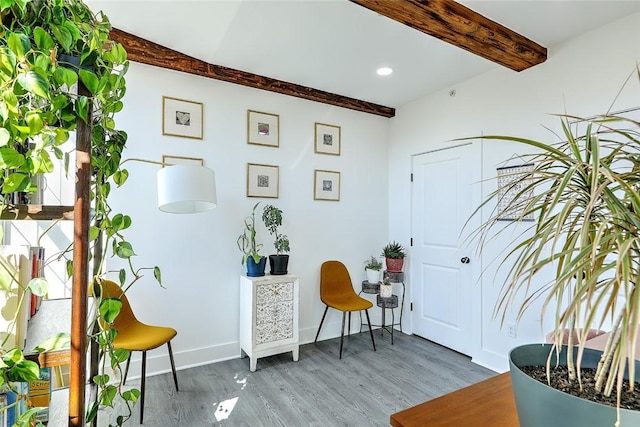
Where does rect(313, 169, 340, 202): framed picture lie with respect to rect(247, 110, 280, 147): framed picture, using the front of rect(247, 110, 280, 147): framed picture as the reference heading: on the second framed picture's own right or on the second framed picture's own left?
on the second framed picture's own left

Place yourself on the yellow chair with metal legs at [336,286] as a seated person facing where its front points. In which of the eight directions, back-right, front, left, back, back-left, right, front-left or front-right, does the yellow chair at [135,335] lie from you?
right

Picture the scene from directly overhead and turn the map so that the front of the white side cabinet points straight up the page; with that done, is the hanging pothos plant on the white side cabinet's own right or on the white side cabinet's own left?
on the white side cabinet's own right

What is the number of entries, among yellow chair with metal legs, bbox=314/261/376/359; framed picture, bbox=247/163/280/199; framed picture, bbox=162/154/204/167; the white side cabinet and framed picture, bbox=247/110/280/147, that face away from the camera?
0

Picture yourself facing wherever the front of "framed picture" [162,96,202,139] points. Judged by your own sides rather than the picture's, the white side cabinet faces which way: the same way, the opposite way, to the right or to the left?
the same way

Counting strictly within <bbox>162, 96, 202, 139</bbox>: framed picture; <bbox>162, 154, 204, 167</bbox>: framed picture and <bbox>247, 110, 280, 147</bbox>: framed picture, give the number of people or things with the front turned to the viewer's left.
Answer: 0

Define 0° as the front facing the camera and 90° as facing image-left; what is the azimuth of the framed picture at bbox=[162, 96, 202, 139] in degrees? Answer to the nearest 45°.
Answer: approximately 315°

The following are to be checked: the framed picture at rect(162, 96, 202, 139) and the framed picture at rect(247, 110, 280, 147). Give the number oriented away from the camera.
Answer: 0

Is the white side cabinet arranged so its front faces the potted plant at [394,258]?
no

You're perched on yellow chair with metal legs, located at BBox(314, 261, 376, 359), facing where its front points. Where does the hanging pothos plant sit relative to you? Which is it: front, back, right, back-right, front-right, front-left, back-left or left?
front-right

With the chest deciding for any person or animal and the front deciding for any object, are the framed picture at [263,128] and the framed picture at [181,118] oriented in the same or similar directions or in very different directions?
same or similar directions

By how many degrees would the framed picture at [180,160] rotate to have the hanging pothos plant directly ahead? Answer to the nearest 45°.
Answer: approximately 45° to its right

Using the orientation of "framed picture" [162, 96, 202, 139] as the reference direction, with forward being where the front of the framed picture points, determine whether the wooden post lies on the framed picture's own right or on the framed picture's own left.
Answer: on the framed picture's own right

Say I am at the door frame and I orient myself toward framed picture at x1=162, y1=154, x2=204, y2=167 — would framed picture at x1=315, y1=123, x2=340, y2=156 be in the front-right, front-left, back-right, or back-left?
front-right

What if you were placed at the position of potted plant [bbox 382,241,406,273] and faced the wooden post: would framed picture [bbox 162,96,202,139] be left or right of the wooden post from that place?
right

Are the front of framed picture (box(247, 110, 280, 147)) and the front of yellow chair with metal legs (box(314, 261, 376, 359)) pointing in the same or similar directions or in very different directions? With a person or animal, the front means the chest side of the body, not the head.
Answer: same or similar directions

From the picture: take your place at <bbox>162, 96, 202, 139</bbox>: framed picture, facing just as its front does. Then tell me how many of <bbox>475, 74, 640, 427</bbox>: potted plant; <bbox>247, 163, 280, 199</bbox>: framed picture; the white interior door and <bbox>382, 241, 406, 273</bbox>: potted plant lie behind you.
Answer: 0

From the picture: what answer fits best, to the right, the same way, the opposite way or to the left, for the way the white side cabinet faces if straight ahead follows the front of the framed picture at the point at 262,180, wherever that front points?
the same way

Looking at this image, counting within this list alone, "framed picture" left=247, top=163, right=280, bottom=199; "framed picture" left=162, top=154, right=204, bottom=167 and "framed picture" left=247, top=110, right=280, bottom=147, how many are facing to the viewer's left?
0

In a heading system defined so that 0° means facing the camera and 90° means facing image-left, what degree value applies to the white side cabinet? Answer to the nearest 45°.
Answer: approximately 315°

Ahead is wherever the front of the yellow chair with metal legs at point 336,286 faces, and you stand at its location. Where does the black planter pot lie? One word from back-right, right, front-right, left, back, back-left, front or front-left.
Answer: right
